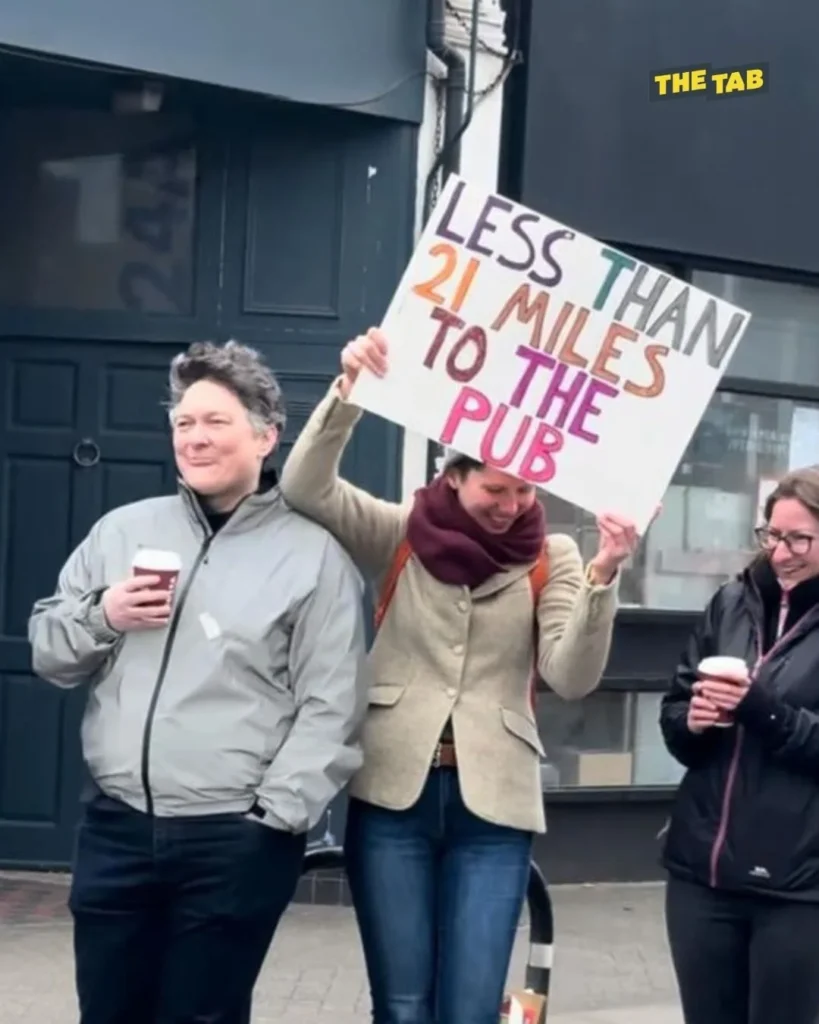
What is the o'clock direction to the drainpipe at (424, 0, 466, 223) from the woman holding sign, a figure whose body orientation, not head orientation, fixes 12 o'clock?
The drainpipe is roughly at 6 o'clock from the woman holding sign.

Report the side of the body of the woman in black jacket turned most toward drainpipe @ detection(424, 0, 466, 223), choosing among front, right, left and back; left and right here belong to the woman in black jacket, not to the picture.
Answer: right

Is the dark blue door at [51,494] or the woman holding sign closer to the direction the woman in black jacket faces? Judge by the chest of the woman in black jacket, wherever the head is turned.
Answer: the woman holding sign

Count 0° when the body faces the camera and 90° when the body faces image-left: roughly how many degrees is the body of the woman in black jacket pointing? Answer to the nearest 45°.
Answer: approximately 45°

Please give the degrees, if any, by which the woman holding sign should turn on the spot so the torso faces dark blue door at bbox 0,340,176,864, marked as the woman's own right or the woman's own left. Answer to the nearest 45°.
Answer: approximately 135° to the woman's own right

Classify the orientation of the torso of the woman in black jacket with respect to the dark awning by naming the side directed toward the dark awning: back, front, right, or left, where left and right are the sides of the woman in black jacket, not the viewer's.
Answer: right

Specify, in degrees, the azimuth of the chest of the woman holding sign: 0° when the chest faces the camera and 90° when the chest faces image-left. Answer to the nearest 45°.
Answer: approximately 0°

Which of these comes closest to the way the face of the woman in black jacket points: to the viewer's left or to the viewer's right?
to the viewer's left

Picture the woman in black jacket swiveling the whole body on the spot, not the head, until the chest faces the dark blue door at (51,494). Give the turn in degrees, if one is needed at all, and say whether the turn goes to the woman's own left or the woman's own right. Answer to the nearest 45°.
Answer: approximately 90° to the woman's own right

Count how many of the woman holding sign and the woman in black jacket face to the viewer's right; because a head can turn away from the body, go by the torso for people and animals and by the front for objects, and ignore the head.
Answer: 0
